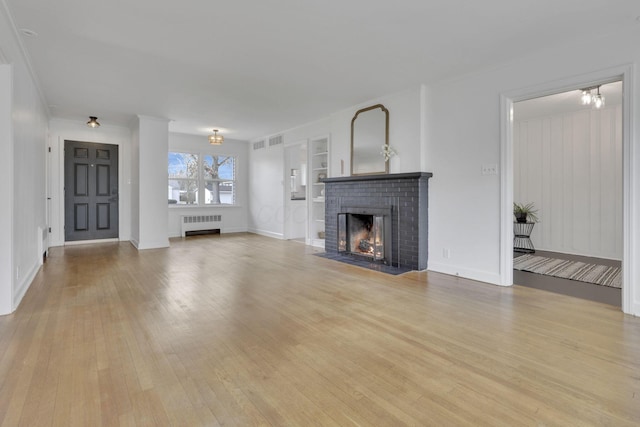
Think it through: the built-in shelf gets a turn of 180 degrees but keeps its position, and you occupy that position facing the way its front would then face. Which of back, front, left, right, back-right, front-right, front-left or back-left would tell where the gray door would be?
back-left

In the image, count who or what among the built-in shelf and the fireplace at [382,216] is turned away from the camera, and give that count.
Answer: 0

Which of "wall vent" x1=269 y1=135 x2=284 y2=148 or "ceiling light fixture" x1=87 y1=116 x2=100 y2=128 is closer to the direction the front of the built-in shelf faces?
the ceiling light fixture

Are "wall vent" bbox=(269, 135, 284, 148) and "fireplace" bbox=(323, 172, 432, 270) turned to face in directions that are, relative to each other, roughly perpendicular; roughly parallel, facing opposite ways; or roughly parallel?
roughly parallel

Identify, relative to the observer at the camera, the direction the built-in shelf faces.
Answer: facing the viewer and to the left of the viewer

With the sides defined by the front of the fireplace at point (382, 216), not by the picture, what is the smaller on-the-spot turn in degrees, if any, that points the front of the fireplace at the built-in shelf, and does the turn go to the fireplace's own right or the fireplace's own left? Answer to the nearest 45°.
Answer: approximately 90° to the fireplace's own right

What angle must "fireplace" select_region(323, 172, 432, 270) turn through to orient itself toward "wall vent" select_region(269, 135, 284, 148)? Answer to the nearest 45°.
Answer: approximately 90° to its right

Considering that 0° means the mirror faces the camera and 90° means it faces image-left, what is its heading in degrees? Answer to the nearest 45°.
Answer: approximately 45°

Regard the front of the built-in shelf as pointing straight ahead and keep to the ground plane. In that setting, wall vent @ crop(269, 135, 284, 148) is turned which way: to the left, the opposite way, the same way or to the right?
the same way

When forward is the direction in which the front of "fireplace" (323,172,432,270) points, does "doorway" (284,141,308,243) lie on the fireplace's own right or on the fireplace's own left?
on the fireplace's own right

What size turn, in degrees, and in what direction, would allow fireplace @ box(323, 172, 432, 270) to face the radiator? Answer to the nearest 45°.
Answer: approximately 90° to its right

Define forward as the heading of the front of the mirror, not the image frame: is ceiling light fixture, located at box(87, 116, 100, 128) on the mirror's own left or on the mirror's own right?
on the mirror's own right
